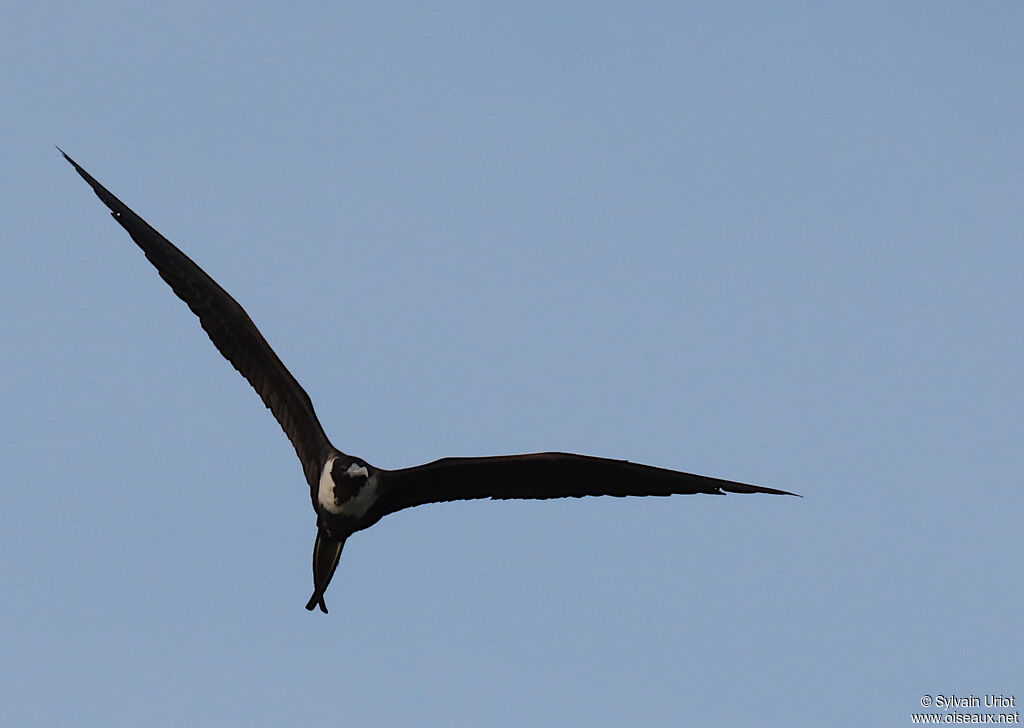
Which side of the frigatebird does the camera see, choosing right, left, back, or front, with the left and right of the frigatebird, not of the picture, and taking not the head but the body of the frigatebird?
front
